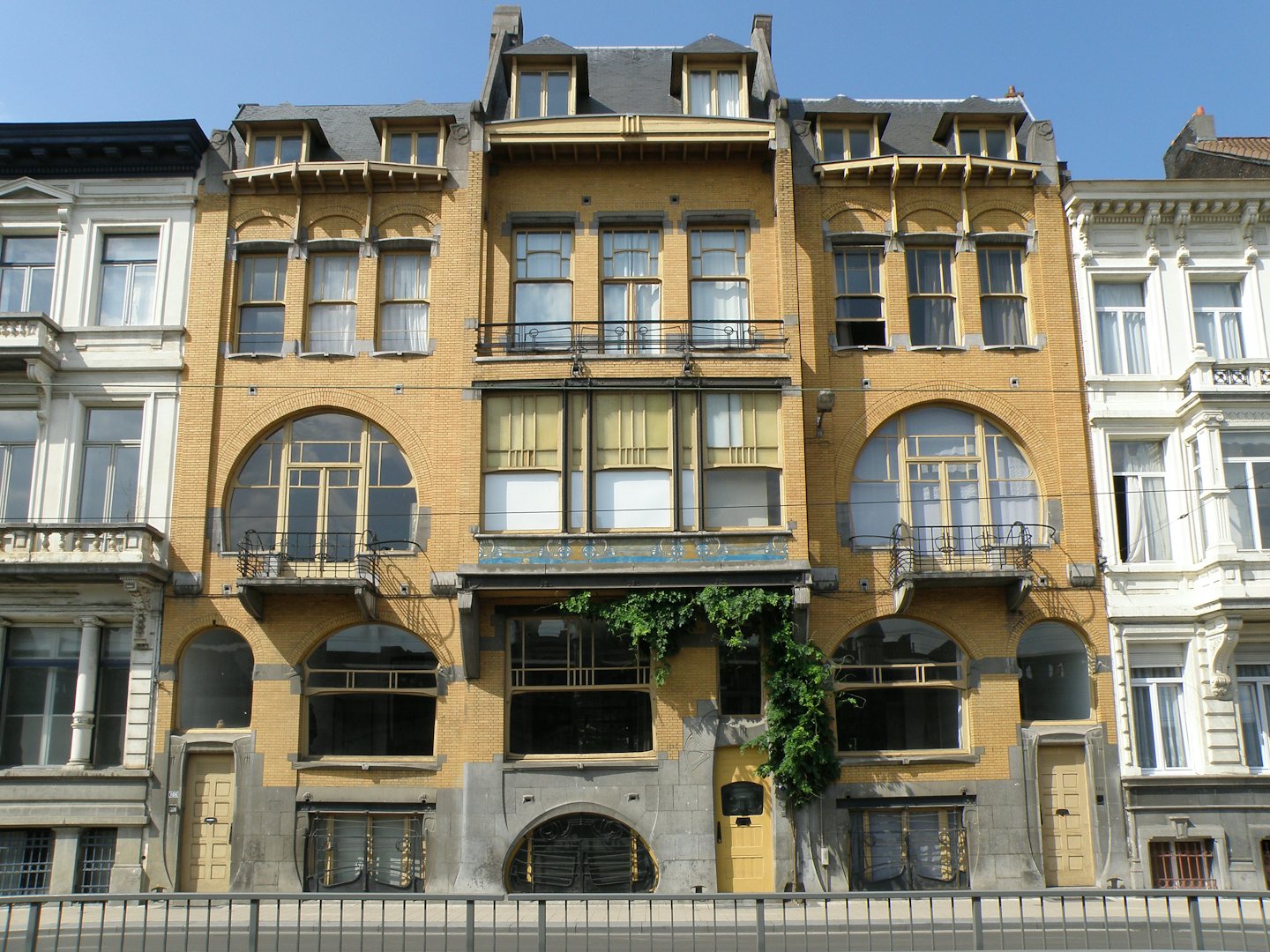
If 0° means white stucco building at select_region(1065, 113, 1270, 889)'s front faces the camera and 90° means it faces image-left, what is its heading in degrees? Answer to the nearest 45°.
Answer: approximately 0°

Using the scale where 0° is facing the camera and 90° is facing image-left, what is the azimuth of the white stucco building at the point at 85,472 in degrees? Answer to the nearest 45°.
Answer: approximately 0°

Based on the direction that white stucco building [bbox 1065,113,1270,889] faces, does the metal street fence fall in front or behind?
in front

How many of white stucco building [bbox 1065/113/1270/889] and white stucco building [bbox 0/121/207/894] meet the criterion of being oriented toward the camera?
2
